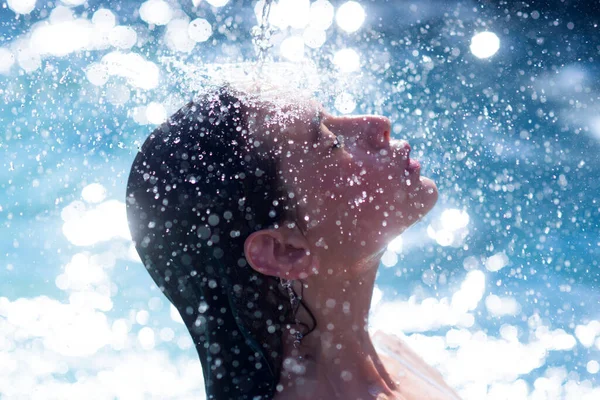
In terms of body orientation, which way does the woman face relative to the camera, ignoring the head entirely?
to the viewer's right

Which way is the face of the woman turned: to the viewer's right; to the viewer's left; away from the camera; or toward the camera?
to the viewer's right
